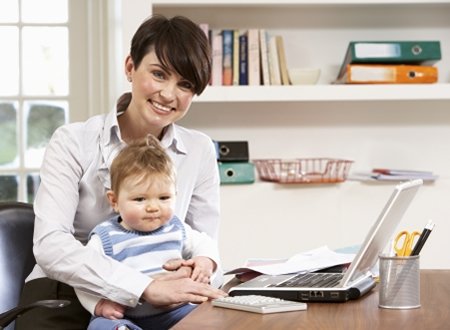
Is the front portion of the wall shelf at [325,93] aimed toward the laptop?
yes

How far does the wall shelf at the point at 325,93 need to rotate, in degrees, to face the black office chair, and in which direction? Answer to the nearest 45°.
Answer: approximately 45° to its right

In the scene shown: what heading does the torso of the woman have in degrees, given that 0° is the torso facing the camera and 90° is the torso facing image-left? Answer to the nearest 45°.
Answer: approximately 315°

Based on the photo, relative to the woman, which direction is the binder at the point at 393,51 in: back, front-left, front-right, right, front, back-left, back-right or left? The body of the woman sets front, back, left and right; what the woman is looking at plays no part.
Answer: left

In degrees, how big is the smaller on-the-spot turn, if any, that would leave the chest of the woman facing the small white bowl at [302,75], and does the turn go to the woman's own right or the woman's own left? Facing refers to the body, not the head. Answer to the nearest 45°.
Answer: approximately 90° to the woman's own left

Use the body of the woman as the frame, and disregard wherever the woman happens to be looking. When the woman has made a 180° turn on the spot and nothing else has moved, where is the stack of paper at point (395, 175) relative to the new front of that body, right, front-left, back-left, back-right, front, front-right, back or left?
right

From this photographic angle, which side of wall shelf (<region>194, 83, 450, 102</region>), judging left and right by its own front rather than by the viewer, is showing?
front

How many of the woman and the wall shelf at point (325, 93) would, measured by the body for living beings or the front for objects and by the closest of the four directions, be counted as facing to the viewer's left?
0

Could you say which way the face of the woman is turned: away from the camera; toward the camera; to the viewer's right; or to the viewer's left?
toward the camera

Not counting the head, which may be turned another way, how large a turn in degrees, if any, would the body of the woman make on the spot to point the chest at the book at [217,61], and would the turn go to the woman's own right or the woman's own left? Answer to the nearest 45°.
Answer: approximately 135° to the woman's own left

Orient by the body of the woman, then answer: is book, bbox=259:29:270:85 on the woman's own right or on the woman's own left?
on the woman's own left
